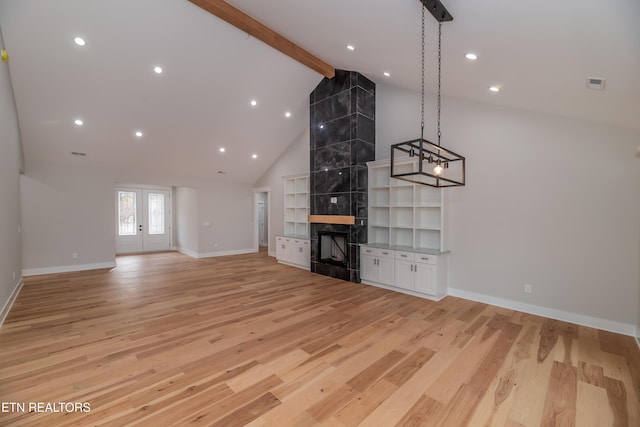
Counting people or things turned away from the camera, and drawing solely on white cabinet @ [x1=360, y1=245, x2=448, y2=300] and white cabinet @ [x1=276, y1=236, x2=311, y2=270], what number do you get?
0

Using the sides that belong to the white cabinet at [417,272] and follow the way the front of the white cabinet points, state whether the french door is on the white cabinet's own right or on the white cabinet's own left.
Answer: on the white cabinet's own right

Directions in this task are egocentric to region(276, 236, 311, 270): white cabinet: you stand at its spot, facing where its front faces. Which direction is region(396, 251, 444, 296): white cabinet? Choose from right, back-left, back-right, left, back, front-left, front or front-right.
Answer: left

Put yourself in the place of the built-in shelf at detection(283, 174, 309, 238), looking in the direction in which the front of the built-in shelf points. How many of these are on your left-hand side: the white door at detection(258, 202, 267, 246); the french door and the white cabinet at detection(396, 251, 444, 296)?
1

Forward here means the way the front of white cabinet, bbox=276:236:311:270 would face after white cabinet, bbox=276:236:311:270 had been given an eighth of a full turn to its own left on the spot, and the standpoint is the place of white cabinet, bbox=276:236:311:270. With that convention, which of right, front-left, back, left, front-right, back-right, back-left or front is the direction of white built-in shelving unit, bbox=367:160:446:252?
front-left

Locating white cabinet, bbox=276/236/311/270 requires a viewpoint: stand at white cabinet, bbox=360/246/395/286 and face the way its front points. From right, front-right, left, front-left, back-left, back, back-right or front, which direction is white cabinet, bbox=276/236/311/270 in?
right

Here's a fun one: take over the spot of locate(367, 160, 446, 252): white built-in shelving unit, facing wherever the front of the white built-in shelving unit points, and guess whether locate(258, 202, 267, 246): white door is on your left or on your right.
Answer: on your right

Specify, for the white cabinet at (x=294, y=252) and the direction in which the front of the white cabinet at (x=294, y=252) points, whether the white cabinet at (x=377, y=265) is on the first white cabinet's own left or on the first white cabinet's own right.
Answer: on the first white cabinet's own left

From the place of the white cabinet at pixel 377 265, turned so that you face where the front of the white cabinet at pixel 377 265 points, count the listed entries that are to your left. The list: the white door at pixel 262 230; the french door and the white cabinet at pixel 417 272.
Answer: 1

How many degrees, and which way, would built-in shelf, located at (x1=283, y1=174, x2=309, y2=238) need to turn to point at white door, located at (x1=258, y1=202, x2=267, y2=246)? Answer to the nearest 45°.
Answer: approximately 135° to its right

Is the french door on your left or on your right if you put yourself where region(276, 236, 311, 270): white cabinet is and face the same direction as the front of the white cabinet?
on your right
